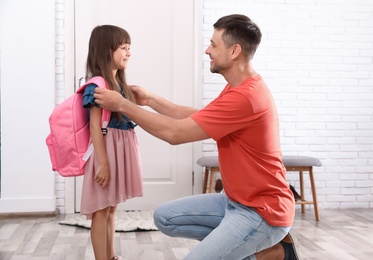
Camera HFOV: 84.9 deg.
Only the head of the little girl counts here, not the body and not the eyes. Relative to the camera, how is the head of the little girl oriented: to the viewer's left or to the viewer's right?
to the viewer's right

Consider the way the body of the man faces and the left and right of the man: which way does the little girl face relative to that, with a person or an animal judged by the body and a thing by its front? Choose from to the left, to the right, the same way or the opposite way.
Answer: the opposite way

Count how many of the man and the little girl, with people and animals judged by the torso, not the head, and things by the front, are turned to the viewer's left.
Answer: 1

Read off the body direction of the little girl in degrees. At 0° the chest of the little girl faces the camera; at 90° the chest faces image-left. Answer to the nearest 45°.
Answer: approximately 270°

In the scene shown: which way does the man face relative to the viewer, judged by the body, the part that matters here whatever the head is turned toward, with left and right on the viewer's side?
facing to the left of the viewer

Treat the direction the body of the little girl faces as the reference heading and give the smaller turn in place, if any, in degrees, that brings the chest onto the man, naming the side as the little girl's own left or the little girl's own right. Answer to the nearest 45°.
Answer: approximately 45° to the little girl's own right

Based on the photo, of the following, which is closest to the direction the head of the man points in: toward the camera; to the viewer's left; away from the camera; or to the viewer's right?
to the viewer's left

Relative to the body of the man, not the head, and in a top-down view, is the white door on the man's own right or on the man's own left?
on the man's own right

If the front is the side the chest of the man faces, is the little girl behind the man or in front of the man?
in front

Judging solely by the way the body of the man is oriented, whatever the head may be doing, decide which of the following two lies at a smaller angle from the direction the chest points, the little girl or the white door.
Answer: the little girl
